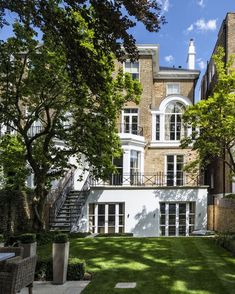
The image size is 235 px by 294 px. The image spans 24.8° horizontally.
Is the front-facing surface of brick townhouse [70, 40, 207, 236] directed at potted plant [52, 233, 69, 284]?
yes

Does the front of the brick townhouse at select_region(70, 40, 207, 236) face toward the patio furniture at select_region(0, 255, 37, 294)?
yes

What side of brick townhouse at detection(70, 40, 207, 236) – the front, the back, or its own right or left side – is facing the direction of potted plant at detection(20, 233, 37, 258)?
front

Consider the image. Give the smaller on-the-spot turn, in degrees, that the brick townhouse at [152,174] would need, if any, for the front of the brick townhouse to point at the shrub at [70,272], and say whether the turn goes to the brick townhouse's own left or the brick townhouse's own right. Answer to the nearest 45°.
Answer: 0° — it already faces it

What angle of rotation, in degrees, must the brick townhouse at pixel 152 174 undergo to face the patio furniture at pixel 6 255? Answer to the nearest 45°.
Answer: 0° — it already faces it

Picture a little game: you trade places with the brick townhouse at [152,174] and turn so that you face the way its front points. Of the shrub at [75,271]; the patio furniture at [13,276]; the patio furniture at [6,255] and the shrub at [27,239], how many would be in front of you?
4

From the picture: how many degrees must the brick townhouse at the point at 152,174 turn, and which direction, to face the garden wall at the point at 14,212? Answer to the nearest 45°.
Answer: approximately 45° to its right

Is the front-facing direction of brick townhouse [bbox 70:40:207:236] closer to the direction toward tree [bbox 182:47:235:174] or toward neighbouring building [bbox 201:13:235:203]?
the tree

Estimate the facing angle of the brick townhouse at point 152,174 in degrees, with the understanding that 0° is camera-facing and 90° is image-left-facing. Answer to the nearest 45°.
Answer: approximately 0°

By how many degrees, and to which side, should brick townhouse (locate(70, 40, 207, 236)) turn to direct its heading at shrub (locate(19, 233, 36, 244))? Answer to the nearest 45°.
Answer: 0° — it already faces it

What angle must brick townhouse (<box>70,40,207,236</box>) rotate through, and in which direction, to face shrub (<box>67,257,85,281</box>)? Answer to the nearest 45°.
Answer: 0° — it already faces it

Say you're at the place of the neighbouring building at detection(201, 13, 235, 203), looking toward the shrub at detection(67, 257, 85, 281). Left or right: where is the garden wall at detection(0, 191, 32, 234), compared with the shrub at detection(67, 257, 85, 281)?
right

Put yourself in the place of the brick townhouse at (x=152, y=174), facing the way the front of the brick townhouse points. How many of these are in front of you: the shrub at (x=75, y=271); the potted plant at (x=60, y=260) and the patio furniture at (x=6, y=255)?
3
